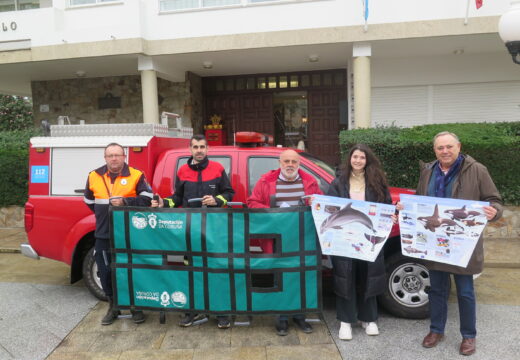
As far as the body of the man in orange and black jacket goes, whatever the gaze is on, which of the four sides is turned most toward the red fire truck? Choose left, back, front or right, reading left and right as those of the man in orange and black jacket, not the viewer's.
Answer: back

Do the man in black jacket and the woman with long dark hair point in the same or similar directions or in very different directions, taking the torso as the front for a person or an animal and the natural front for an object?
same or similar directions

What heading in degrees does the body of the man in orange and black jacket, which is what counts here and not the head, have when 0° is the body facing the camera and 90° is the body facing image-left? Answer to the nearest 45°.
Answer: approximately 0°

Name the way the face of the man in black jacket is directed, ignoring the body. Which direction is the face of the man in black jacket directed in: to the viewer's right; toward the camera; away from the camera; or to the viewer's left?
toward the camera

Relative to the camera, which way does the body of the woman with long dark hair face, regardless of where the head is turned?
toward the camera

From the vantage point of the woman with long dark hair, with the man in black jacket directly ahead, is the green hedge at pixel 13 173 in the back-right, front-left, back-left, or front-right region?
front-right

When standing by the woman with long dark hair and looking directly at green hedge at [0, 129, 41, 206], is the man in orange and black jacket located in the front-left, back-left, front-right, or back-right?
front-left

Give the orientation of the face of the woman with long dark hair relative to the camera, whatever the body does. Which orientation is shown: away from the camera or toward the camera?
toward the camera

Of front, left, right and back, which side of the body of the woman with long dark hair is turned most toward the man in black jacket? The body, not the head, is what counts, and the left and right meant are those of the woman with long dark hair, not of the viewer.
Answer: right

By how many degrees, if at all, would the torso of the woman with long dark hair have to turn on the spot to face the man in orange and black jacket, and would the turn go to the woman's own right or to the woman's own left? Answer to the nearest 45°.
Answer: approximately 90° to the woman's own right

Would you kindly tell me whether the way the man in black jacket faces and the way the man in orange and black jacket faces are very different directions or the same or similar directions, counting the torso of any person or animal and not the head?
same or similar directions

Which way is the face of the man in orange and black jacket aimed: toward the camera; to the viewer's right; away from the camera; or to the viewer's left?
toward the camera

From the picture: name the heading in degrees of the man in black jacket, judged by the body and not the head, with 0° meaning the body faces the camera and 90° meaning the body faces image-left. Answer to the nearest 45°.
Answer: approximately 0°

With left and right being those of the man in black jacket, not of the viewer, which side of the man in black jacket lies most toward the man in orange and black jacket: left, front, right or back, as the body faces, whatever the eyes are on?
right

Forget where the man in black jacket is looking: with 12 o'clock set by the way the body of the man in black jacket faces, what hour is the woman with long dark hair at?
The woman with long dark hair is roughly at 10 o'clock from the man in black jacket.
